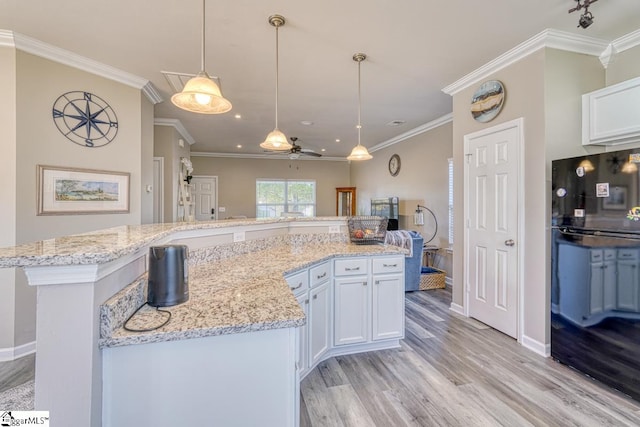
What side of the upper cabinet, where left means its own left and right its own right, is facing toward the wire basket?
front

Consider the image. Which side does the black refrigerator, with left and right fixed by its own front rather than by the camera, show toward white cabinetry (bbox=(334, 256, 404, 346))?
front

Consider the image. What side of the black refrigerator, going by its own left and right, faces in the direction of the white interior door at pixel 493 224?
right

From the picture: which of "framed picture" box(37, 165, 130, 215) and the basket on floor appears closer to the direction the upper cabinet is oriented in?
the framed picture

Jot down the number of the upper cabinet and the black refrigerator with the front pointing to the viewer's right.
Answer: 0

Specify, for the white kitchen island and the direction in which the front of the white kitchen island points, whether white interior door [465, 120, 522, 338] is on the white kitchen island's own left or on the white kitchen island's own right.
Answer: on the white kitchen island's own left

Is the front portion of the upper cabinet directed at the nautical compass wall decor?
yes

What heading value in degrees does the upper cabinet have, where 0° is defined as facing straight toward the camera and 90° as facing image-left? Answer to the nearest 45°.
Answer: approximately 45°

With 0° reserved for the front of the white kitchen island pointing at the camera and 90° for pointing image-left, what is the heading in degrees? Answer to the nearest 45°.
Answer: approximately 315°

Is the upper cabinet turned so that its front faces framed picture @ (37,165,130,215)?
yes

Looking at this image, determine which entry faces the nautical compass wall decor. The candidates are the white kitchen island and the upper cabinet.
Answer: the upper cabinet
